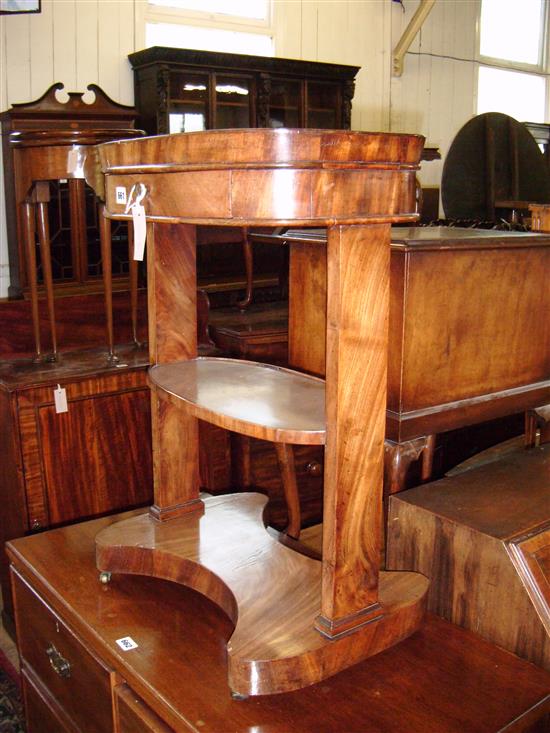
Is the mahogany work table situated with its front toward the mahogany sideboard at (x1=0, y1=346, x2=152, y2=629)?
no

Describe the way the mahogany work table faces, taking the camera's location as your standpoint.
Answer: facing the viewer and to the left of the viewer

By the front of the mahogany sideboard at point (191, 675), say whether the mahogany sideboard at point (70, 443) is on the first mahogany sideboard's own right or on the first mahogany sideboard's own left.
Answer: on the first mahogany sideboard's own right
